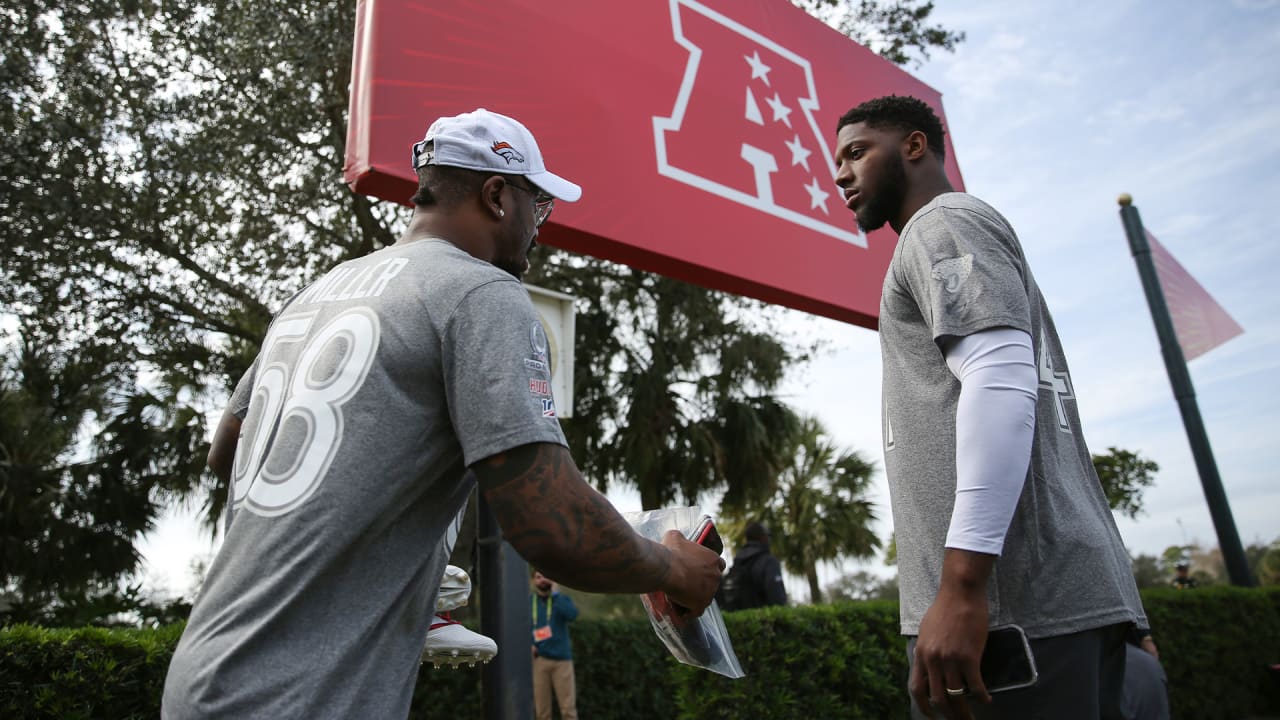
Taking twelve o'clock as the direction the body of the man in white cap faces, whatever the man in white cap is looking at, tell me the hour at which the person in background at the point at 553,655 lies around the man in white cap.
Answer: The person in background is roughly at 11 o'clock from the man in white cap.

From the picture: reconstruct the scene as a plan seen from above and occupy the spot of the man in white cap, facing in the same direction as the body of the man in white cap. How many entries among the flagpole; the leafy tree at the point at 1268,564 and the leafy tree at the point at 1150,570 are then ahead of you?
3

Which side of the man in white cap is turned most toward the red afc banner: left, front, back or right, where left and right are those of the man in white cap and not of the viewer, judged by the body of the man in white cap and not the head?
front

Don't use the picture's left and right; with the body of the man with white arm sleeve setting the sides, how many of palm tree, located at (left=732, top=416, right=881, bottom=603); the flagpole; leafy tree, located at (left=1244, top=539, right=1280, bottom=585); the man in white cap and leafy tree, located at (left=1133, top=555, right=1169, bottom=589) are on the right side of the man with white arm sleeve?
4

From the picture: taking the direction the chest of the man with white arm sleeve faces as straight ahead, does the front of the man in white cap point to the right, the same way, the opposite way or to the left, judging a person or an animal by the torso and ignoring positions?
to the right

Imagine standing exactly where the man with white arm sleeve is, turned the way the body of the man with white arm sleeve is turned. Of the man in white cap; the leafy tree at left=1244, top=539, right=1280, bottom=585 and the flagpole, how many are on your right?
2

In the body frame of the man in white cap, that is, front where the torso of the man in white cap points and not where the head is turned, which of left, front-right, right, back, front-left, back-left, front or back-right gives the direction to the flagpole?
front

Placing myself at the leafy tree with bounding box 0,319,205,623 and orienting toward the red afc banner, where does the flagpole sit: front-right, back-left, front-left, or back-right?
front-left

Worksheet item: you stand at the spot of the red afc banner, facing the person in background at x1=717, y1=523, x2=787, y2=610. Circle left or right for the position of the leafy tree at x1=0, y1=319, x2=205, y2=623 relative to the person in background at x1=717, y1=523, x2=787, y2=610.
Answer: left

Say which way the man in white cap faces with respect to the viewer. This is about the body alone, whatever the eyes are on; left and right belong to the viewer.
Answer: facing away from the viewer and to the right of the viewer

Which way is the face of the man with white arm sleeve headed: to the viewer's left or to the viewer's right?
to the viewer's left

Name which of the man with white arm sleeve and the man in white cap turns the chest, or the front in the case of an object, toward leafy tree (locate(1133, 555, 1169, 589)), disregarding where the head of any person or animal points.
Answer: the man in white cap

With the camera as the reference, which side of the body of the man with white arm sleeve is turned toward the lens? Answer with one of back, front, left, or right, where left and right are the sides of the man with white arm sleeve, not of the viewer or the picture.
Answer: left

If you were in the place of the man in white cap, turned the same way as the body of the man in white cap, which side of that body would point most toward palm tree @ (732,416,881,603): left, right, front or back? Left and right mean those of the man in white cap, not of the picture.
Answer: front

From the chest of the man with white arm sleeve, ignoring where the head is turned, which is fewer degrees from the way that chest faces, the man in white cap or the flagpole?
the man in white cap

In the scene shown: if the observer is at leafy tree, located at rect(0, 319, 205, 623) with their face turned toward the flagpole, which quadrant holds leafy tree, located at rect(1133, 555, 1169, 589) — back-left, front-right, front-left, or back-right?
front-left

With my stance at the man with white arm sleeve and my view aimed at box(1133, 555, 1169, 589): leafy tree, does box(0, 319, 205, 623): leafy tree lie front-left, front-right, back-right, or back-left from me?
front-left

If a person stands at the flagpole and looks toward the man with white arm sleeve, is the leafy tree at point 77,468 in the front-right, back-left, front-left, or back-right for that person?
front-right

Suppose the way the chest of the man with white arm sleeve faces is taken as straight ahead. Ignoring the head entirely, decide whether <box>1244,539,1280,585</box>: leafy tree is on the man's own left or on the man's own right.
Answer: on the man's own right

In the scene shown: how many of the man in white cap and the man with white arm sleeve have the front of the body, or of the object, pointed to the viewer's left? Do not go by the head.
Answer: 1
